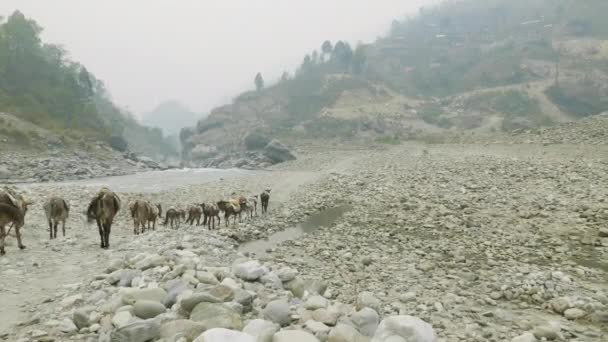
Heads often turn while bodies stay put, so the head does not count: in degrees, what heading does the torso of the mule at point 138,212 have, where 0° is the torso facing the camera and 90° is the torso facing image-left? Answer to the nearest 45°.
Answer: approximately 180°

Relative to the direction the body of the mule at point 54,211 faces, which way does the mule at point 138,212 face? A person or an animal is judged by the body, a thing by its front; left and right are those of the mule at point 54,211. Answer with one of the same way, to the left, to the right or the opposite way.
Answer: the same way

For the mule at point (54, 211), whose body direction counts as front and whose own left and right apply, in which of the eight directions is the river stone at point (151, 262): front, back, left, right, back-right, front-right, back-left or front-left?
back

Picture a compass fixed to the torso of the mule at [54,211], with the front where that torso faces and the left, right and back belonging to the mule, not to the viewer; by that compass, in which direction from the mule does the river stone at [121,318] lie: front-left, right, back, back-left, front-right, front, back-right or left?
back

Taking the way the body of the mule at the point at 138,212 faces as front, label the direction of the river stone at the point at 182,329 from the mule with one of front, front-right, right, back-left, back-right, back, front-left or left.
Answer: back

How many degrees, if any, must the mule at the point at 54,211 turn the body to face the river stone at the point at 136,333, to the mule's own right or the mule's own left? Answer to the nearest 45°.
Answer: approximately 180°

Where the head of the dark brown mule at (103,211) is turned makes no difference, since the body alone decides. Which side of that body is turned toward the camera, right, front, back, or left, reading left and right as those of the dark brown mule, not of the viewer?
back

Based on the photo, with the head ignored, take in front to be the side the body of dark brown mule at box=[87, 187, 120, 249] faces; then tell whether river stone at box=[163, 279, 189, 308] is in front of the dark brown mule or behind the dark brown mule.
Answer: behind

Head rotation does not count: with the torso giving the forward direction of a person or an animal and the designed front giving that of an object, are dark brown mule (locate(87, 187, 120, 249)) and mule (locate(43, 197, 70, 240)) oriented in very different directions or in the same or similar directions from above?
same or similar directions

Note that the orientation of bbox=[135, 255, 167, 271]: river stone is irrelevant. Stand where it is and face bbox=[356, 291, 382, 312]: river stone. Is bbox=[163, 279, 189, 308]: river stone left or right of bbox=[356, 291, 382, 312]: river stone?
right

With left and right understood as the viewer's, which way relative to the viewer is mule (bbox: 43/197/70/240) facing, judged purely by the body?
facing away from the viewer

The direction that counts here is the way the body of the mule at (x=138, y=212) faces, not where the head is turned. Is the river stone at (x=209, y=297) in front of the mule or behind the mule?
behind

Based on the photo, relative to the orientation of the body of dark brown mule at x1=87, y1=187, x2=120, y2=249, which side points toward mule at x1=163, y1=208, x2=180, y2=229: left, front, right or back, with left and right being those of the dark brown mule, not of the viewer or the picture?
front

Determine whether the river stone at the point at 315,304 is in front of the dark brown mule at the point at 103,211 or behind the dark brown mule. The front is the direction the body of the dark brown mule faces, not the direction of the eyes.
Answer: behind

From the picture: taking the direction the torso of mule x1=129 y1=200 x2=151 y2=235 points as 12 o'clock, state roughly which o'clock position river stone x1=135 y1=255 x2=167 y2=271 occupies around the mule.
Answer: The river stone is roughly at 6 o'clock from the mule.

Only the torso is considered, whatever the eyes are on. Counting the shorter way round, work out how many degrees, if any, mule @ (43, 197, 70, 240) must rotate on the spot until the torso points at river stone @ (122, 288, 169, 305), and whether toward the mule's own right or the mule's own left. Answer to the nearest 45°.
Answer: approximately 180°

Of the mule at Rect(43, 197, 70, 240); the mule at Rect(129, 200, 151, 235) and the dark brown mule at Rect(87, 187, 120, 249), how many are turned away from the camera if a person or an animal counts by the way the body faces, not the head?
3
